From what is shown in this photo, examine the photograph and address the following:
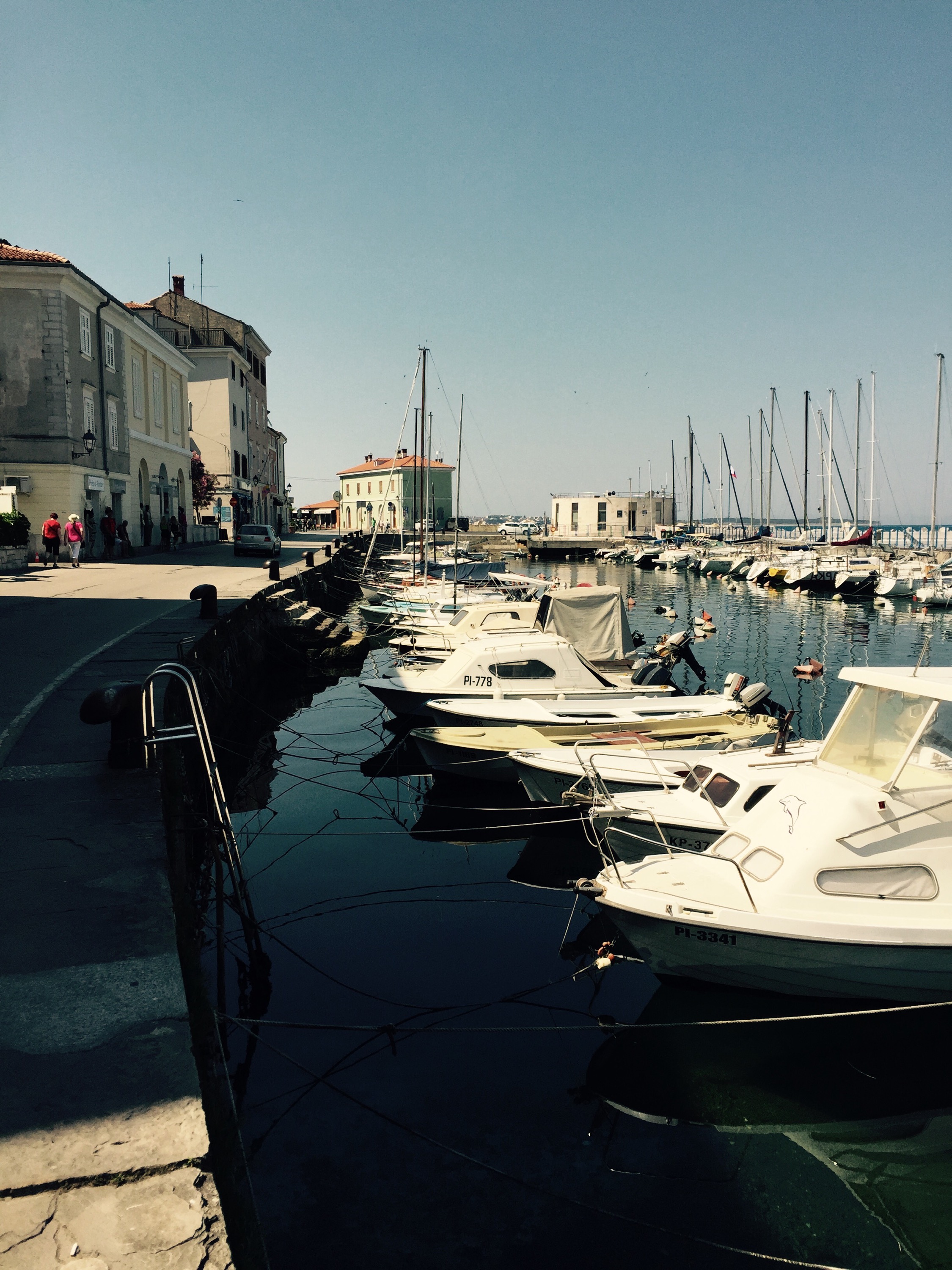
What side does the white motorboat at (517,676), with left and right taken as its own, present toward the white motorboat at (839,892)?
left

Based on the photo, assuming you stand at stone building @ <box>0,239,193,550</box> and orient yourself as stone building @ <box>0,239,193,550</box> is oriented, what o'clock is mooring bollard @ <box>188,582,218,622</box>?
The mooring bollard is roughly at 1 o'clock from the stone building.

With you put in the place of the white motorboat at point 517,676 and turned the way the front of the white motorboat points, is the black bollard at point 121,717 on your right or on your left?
on your left

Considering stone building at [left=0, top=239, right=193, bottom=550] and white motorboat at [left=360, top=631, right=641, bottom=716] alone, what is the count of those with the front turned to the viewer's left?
1

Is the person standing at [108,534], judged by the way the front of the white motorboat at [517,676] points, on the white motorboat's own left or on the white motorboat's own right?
on the white motorboat's own right

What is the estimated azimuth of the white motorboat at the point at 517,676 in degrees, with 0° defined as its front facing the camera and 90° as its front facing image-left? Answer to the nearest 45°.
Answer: approximately 90°

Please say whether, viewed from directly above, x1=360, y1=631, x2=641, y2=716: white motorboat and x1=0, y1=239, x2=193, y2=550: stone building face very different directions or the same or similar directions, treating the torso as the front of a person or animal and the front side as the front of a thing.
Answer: very different directions

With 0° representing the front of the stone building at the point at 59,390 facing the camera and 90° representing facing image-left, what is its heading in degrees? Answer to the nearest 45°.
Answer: approximately 315°
